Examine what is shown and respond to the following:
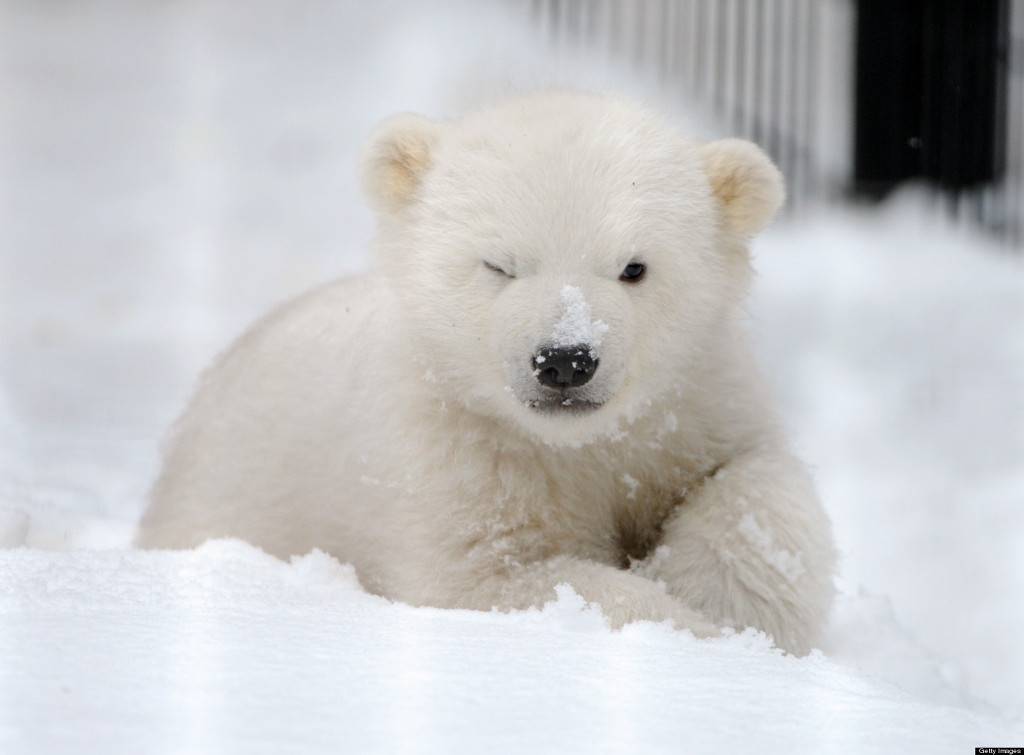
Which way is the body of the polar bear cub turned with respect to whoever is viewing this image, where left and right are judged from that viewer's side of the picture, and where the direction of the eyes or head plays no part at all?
facing the viewer and to the right of the viewer

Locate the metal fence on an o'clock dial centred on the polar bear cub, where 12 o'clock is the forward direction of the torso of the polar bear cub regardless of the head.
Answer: The metal fence is roughly at 8 o'clock from the polar bear cub.
